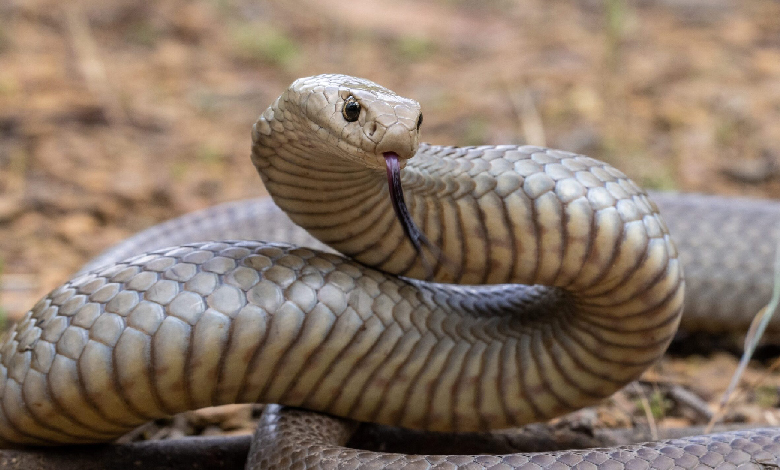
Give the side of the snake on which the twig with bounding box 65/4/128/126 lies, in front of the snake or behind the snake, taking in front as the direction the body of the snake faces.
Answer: behind

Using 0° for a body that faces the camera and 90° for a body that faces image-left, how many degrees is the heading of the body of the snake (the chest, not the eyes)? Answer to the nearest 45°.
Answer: approximately 315°
